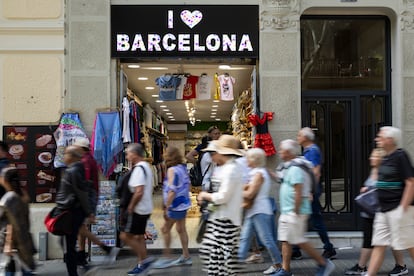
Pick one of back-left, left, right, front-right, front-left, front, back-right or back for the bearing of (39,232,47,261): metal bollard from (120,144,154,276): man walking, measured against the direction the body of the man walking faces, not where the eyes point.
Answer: front-right

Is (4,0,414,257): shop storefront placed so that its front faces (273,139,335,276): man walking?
yes

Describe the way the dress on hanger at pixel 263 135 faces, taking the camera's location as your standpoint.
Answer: facing the viewer

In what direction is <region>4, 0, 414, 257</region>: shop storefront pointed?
toward the camera

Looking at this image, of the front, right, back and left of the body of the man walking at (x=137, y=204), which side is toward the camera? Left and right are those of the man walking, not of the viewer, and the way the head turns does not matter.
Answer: left

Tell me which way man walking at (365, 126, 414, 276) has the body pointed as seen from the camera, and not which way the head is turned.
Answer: to the viewer's left

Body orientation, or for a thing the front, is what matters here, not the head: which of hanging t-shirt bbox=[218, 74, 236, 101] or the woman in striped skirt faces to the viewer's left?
the woman in striped skirt

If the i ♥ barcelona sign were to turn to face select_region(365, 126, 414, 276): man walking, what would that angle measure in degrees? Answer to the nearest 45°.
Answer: approximately 45° to its left

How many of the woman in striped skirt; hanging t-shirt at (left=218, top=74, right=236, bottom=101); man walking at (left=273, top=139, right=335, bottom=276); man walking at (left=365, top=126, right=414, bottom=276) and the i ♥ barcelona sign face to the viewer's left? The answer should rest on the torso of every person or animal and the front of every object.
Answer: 3

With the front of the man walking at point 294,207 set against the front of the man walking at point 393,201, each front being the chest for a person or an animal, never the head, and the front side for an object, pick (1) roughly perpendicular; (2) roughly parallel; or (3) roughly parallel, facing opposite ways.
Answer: roughly parallel

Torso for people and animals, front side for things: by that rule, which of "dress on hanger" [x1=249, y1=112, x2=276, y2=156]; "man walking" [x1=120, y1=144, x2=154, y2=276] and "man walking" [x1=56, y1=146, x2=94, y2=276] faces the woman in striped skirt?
the dress on hanger

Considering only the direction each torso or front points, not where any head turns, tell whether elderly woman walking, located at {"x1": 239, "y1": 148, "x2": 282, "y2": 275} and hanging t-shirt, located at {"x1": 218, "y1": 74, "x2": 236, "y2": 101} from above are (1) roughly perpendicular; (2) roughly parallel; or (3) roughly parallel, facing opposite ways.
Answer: roughly perpendicular

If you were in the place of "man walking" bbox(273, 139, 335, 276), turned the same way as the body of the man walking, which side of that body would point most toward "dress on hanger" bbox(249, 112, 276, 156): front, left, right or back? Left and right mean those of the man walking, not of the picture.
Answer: right

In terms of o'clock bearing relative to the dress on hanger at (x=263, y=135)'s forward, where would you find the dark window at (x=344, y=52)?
The dark window is roughly at 8 o'clock from the dress on hanger.

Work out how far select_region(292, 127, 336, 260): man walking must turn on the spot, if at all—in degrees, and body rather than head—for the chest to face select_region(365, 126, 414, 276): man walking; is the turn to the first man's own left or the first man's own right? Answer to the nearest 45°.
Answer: approximately 135° to the first man's own left

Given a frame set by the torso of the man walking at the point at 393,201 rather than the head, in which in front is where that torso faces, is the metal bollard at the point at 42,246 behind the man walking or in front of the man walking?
in front

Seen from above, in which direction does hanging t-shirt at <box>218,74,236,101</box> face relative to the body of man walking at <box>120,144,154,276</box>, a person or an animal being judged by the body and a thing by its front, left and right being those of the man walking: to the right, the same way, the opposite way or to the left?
to the left

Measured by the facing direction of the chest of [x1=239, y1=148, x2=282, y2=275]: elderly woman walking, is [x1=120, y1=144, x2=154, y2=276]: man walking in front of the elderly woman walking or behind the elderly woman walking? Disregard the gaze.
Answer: in front
